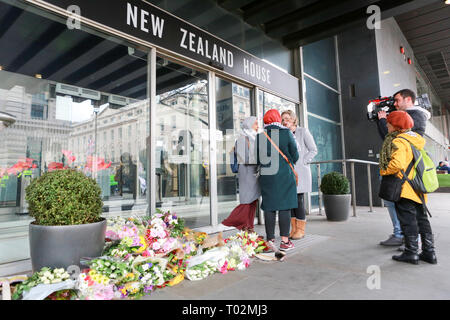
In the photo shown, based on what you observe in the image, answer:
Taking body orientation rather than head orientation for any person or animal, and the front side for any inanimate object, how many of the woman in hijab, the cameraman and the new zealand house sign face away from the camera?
0

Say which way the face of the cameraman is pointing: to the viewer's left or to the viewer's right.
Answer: to the viewer's left

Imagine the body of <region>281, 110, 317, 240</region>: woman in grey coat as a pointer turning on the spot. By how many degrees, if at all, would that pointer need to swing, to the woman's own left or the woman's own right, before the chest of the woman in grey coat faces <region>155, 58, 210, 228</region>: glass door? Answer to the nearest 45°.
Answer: approximately 45° to the woman's own right

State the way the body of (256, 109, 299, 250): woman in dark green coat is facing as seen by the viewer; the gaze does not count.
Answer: away from the camera

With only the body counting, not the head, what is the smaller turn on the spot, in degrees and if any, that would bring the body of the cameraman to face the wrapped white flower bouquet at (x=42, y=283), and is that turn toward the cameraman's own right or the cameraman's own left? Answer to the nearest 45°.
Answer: approximately 45° to the cameraman's own left

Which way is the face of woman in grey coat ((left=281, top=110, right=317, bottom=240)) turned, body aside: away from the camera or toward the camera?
toward the camera

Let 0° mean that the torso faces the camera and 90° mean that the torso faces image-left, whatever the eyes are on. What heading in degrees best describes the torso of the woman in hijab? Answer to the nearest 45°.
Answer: approximately 270°

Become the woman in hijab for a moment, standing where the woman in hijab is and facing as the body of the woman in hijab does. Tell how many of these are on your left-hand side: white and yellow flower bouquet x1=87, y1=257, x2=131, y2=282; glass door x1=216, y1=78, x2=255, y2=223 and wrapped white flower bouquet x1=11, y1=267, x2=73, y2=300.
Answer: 1

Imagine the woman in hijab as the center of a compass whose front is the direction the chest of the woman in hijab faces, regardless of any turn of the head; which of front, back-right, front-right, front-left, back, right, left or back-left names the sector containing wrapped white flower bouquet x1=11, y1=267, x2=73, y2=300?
back-right

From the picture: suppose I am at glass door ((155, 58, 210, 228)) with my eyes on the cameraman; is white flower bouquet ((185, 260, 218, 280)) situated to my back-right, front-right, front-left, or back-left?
front-right

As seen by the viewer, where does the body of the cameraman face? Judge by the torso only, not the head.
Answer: to the viewer's left

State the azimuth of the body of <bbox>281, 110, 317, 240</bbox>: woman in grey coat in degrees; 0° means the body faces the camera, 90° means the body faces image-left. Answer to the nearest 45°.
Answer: approximately 45°

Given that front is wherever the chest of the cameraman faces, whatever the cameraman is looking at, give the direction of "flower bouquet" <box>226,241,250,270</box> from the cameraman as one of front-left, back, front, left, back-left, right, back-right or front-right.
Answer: front-left

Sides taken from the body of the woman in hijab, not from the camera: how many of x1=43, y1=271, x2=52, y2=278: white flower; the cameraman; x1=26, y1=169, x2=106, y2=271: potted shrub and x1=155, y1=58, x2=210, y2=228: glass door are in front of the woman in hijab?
1
